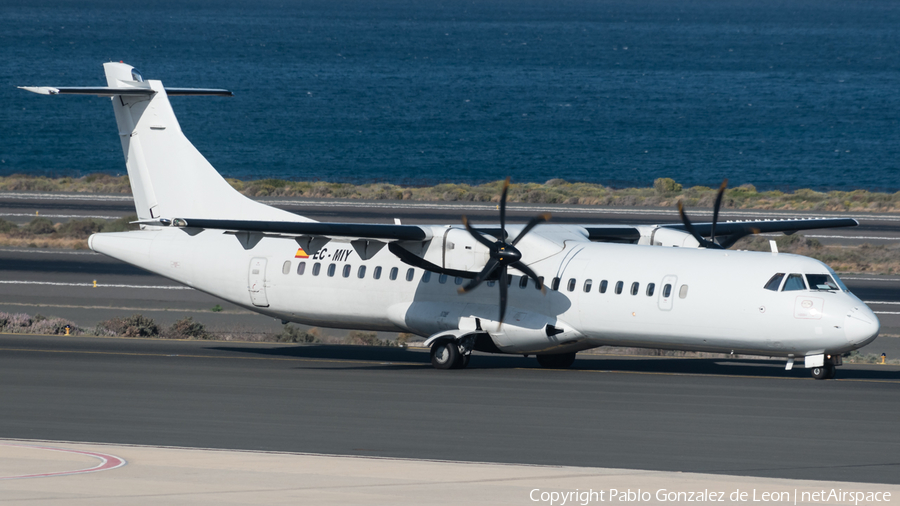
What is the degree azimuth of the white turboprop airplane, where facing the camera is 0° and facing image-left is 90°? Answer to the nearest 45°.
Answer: approximately 315°

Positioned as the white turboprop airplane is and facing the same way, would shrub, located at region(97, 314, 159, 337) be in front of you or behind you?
behind

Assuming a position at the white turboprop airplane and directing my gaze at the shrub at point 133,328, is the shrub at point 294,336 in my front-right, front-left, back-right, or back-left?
front-right

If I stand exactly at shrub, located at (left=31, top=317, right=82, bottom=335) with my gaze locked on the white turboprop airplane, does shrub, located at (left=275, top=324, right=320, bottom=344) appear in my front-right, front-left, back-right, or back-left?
front-left

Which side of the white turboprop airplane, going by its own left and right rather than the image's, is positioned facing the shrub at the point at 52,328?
back
